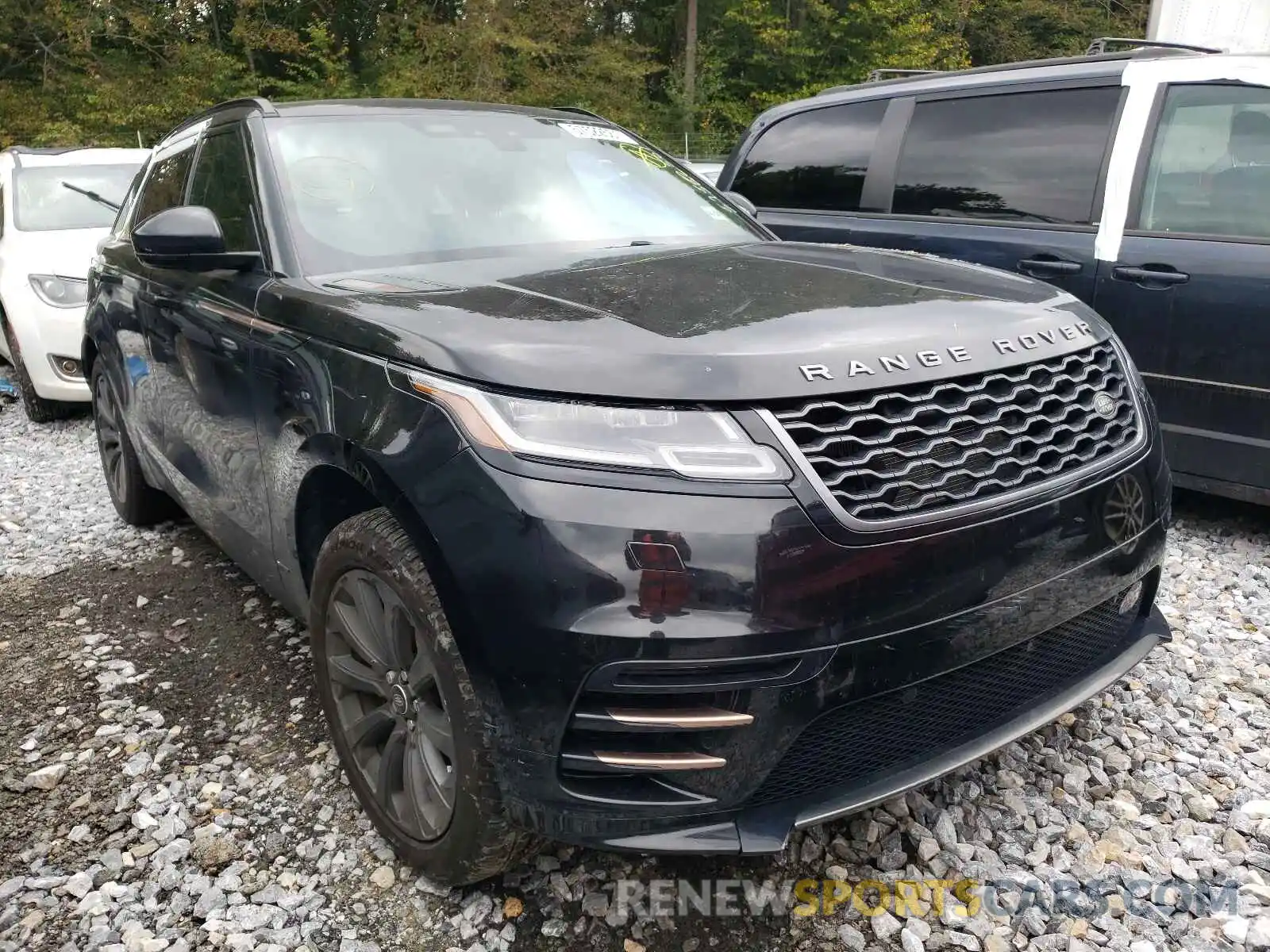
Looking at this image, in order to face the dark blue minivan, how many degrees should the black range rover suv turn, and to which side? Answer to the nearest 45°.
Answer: approximately 90° to its left

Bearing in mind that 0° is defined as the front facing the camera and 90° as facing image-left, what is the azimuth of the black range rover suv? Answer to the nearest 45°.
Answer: approximately 315°

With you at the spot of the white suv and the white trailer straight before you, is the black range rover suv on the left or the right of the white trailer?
right

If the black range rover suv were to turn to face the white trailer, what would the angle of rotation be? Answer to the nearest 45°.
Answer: approximately 90° to its left

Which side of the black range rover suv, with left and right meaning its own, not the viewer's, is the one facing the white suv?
back
